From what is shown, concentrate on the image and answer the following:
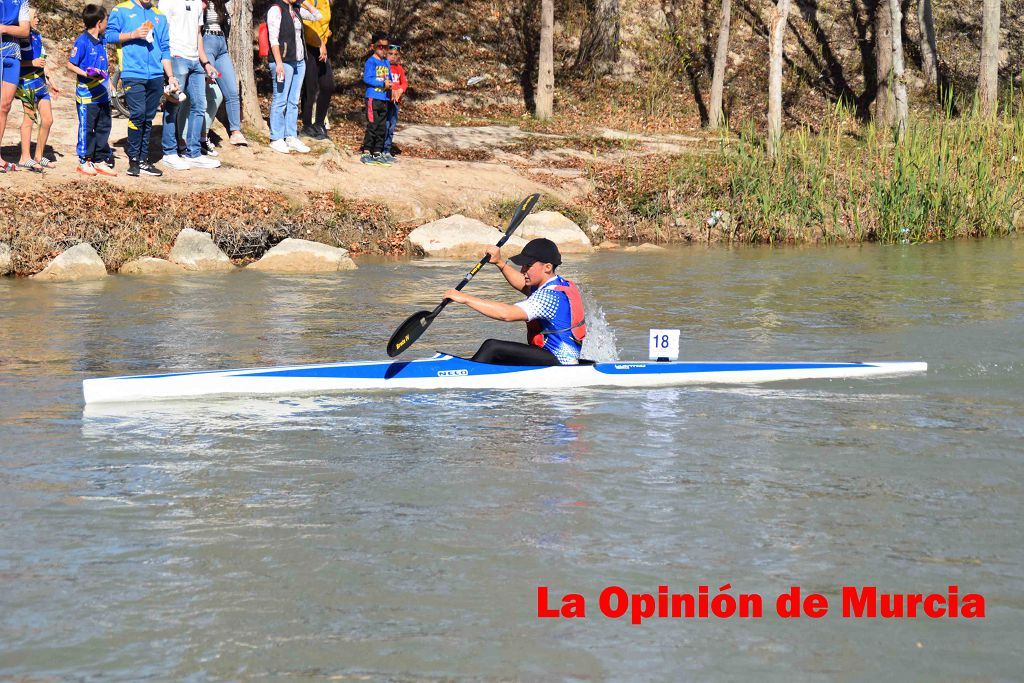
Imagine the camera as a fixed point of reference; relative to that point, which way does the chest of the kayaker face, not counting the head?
to the viewer's left

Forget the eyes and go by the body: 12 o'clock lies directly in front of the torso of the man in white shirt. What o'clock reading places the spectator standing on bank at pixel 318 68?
The spectator standing on bank is roughly at 9 o'clock from the man in white shirt.

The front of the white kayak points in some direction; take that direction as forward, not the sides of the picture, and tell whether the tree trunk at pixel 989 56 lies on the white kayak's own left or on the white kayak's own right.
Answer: on the white kayak's own right

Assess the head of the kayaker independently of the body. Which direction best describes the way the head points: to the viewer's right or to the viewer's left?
to the viewer's left

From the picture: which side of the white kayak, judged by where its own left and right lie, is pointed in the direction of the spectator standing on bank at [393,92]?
right

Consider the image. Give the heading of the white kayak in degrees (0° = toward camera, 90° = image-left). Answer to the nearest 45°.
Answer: approximately 90°

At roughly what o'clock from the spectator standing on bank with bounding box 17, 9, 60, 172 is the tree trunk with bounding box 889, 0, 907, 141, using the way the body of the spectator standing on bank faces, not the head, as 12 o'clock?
The tree trunk is roughly at 10 o'clock from the spectator standing on bank.

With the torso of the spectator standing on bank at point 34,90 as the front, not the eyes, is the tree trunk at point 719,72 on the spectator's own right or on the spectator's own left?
on the spectator's own left

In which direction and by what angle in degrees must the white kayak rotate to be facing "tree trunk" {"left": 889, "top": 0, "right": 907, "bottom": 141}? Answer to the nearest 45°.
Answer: approximately 135° to its right

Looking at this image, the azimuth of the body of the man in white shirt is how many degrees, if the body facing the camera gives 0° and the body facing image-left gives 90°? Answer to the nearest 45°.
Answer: approximately 315°

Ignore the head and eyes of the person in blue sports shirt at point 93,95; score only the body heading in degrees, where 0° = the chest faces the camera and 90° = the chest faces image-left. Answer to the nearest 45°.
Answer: approximately 315°

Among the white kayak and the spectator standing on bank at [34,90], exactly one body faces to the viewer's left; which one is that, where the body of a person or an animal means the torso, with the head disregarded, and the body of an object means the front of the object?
the white kayak

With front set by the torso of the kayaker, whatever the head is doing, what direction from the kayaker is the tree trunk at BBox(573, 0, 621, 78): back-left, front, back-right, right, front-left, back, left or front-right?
right
